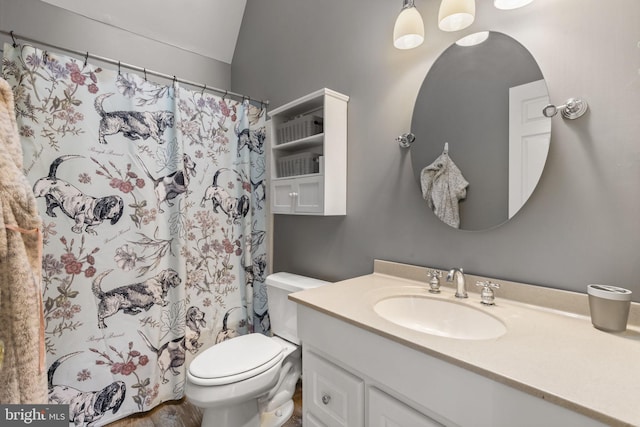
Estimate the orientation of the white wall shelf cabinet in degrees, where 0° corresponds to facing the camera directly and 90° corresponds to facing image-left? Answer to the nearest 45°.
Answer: approximately 45°

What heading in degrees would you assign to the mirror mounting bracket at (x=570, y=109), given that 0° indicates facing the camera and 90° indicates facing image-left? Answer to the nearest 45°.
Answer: approximately 45°

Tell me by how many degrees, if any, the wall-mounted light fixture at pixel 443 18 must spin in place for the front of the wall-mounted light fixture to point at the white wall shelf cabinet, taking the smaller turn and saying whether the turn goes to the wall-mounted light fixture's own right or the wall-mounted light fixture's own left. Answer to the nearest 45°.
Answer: approximately 45° to the wall-mounted light fixture's own right

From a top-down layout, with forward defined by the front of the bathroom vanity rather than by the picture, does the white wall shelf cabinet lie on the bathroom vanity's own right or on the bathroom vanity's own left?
on the bathroom vanity's own right

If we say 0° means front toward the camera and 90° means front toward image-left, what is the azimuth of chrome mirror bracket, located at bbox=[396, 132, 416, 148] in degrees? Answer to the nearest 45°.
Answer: approximately 45°

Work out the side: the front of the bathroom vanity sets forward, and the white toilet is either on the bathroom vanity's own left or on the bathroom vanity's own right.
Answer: on the bathroom vanity's own right

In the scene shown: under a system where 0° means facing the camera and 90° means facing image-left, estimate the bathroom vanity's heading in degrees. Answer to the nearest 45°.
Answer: approximately 45°
